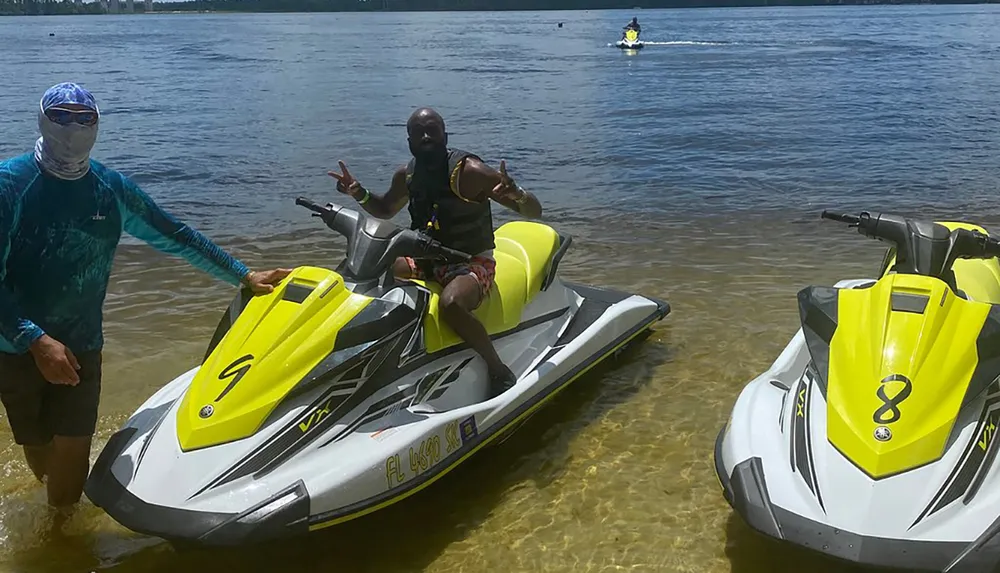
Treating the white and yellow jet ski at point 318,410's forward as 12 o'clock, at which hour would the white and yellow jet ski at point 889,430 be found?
the white and yellow jet ski at point 889,430 is roughly at 8 o'clock from the white and yellow jet ski at point 318,410.

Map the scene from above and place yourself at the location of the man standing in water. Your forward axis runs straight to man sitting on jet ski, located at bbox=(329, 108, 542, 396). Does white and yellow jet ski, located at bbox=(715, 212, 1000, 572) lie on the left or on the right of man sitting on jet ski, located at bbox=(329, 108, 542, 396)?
right

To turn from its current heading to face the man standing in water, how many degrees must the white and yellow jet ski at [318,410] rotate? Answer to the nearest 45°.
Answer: approximately 45° to its right

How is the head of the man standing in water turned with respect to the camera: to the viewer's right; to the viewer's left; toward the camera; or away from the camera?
toward the camera

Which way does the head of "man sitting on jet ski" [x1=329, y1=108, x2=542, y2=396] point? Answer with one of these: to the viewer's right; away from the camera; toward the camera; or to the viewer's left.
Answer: toward the camera

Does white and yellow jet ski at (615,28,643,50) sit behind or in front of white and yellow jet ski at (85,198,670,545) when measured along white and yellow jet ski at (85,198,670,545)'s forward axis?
behind

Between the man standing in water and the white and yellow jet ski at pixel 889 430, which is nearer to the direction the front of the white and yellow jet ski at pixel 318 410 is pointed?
the man standing in water

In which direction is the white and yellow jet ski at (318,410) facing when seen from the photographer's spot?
facing the viewer and to the left of the viewer
